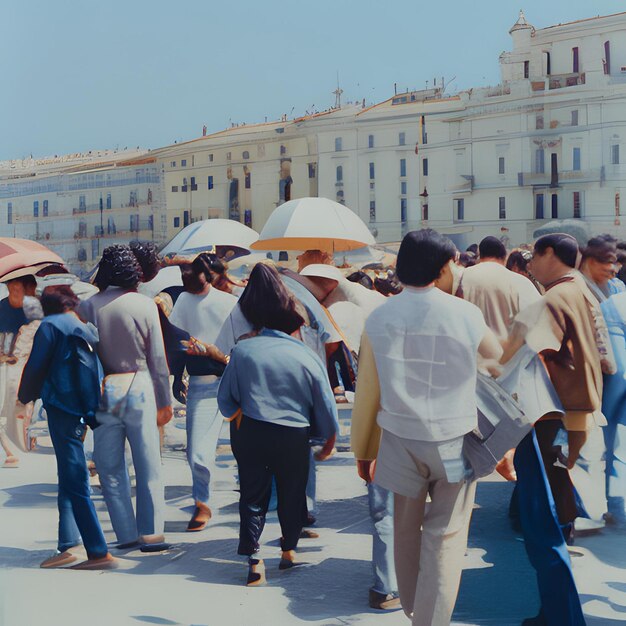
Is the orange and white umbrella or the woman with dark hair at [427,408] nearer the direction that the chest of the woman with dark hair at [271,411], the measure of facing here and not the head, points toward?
the orange and white umbrella

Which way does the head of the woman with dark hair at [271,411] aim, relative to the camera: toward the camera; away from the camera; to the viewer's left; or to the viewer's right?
away from the camera

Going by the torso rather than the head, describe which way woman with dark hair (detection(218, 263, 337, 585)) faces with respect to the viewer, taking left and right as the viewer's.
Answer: facing away from the viewer

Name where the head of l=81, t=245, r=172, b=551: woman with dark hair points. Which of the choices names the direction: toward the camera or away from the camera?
away from the camera

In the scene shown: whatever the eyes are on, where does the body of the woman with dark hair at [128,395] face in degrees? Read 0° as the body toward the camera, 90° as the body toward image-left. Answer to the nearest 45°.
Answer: approximately 180°

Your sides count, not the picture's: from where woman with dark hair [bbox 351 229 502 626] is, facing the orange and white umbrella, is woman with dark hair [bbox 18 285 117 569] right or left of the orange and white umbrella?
left

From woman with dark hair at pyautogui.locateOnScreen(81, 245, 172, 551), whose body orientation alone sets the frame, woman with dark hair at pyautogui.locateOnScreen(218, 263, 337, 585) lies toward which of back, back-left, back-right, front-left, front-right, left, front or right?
back-right

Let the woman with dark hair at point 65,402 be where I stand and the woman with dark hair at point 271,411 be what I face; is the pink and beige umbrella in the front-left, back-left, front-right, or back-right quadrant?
back-left

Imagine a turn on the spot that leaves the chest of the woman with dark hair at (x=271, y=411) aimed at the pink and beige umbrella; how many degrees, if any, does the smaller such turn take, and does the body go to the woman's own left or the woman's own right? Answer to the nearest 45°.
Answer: approximately 45° to the woman's own left

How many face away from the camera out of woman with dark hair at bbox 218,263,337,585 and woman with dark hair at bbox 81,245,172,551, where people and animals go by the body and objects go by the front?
2

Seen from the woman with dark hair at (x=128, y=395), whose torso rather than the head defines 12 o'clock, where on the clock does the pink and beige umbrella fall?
The pink and beige umbrella is roughly at 11 o'clock from the woman with dark hair.
